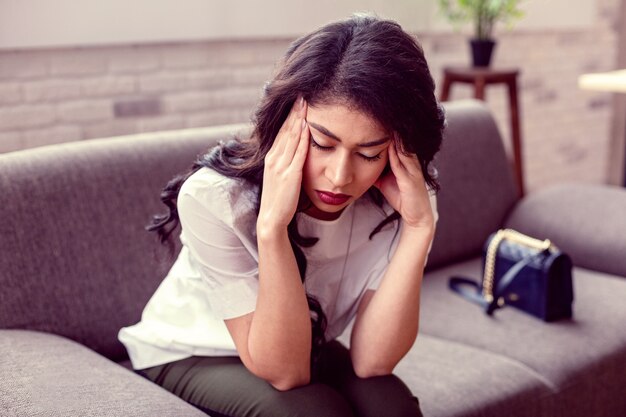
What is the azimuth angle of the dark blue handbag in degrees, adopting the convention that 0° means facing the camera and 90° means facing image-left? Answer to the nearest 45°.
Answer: approximately 45°

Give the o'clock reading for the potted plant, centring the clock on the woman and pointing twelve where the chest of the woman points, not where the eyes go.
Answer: The potted plant is roughly at 8 o'clock from the woman.

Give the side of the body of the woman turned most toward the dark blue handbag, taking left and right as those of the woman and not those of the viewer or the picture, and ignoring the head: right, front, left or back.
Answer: left

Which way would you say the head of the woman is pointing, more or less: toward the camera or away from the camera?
toward the camera

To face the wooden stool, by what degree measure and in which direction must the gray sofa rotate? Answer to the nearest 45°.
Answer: approximately 90° to its left

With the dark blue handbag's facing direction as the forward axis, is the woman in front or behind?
in front

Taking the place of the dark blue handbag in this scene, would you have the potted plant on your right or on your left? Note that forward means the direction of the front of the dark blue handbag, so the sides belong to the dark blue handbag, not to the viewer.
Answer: on your right

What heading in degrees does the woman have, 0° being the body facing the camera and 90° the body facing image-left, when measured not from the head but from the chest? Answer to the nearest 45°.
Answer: approximately 315°

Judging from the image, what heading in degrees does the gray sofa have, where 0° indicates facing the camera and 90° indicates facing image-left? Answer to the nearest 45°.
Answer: approximately 315°

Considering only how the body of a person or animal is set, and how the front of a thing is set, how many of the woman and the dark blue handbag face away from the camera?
0
